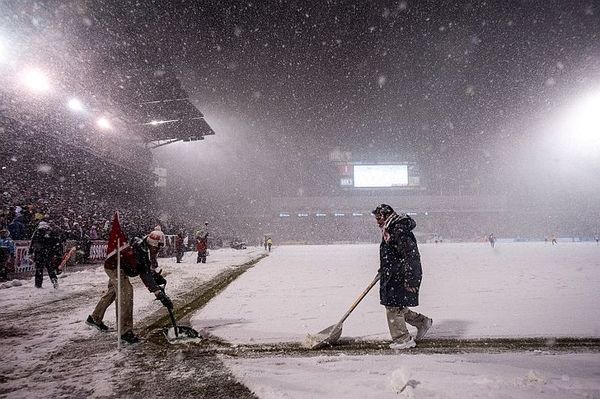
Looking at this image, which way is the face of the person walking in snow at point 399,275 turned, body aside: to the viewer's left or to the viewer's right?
to the viewer's left

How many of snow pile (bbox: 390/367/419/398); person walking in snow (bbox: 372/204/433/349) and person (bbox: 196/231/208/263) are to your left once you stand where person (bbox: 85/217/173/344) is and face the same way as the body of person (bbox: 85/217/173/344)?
1

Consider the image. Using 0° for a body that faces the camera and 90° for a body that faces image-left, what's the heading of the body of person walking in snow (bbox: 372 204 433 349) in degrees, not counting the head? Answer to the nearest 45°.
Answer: approximately 90°

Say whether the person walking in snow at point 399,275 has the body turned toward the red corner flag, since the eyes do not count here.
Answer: yes

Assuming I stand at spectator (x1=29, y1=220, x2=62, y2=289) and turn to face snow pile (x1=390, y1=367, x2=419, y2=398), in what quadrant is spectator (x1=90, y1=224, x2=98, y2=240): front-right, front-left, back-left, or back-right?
back-left

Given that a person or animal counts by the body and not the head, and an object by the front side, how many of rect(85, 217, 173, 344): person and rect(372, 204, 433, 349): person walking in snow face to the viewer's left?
1

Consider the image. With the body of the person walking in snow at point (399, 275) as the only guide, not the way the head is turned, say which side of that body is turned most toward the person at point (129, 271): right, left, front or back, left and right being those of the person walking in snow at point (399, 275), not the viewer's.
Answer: front

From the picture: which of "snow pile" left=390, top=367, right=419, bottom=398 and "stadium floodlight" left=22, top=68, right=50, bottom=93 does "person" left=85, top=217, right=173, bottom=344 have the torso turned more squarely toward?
the snow pile

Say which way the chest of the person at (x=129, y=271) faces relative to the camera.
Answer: to the viewer's right
